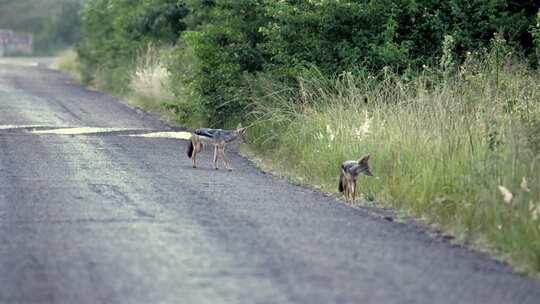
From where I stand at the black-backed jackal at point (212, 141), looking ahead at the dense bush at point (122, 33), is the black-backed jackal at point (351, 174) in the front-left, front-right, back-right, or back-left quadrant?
back-right

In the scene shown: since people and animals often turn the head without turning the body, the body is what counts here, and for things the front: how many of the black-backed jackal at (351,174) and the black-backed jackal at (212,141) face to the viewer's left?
0

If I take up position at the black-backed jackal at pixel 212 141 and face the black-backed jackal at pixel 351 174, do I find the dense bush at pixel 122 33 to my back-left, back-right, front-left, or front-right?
back-left

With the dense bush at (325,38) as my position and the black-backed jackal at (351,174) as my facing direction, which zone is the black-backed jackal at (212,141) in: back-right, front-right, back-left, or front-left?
front-right

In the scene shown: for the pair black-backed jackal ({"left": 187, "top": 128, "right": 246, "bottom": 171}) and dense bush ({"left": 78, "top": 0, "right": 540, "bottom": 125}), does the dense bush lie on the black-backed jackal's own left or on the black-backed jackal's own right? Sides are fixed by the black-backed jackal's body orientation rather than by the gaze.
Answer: on the black-backed jackal's own left

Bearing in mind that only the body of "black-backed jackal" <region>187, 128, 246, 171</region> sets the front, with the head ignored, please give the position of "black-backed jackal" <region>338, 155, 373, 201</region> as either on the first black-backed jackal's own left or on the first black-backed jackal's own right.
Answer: on the first black-backed jackal's own right

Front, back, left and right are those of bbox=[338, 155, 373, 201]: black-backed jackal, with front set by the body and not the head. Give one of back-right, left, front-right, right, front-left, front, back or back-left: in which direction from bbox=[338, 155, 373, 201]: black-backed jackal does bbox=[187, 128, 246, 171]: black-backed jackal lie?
left

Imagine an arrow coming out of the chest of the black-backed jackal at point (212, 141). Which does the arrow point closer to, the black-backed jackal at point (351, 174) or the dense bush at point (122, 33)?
the black-backed jackal

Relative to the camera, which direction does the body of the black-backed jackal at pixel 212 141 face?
to the viewer's right

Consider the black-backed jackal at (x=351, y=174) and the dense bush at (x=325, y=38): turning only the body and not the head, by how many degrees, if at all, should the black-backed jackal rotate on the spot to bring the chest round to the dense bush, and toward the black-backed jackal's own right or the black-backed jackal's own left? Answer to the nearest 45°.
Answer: approximately 45° to the black-backed jackal's own left

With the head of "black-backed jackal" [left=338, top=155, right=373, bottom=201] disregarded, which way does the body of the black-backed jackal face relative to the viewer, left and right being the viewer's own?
facing away from the viewer and to the right of the viewer

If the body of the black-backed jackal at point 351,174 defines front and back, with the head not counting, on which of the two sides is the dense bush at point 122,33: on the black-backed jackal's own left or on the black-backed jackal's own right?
on the black-backed jackal's own left
